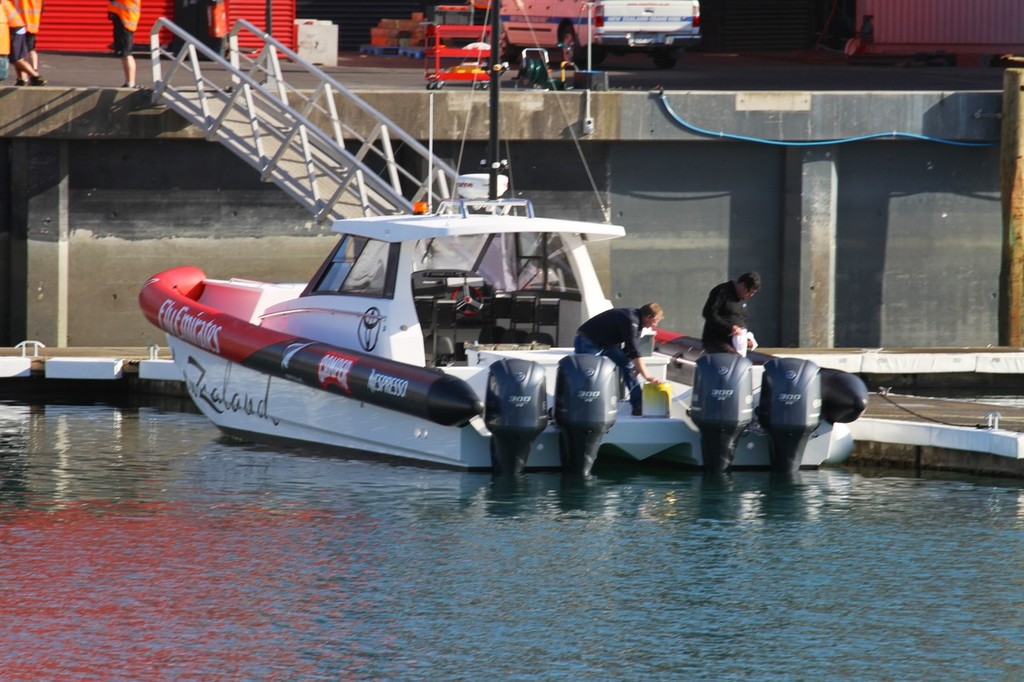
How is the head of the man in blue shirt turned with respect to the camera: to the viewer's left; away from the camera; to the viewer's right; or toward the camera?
to the viewer's right

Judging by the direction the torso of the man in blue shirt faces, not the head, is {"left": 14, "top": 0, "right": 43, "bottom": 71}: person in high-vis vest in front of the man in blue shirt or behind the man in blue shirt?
behind

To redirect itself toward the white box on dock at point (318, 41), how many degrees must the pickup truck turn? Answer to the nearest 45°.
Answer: approximately 45° to its left

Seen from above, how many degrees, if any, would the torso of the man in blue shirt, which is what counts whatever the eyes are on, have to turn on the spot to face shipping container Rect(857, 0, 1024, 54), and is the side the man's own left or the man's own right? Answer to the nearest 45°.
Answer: approximately 90° to the man's own left

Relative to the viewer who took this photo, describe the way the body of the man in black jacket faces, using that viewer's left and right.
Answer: facing to the right of the viewer

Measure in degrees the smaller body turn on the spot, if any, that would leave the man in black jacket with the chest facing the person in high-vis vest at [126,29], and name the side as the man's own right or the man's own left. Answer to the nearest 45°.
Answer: approximately 135° to the man's own left

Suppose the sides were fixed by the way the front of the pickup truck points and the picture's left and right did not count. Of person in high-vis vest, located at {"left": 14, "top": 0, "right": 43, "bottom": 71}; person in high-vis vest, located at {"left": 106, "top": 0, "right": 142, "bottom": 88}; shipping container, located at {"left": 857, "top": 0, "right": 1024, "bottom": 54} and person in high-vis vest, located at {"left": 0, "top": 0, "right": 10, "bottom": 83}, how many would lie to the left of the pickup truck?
3

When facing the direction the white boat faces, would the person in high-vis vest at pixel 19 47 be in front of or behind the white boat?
in front

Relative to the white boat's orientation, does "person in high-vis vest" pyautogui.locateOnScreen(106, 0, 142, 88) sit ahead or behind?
ahead

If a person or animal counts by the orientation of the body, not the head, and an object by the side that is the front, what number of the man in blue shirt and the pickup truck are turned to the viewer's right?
1

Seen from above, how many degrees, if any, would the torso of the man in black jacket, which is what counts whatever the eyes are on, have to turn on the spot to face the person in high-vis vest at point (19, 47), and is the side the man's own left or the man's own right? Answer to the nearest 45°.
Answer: approximately 135° to the man's own left

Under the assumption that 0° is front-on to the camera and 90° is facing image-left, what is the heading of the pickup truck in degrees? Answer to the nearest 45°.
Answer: approximately 135°

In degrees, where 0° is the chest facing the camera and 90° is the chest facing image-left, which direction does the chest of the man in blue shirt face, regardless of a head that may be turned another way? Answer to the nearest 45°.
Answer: approximately 270°
